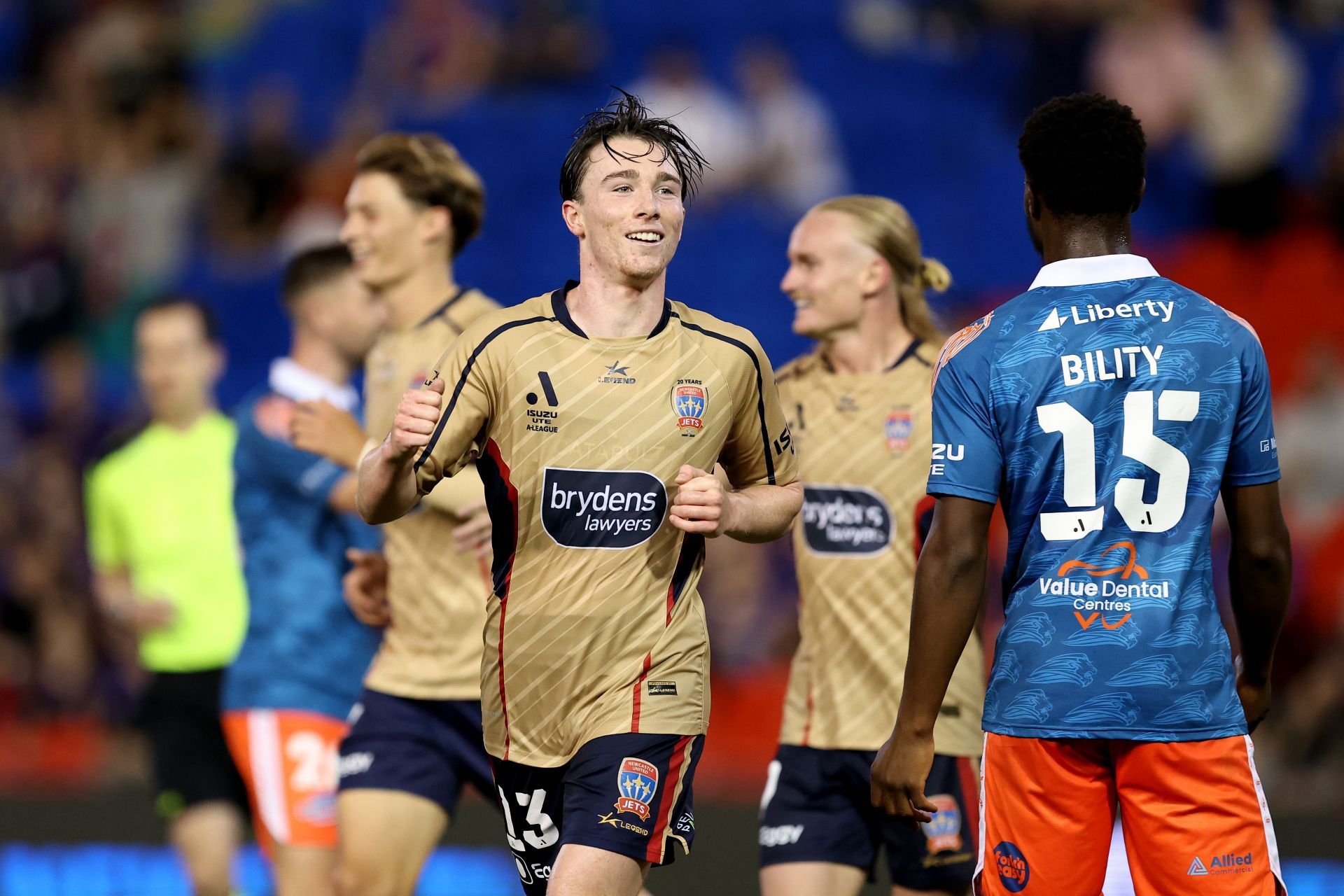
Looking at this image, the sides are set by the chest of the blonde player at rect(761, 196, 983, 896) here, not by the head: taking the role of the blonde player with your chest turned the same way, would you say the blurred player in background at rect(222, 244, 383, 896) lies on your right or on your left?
on your right

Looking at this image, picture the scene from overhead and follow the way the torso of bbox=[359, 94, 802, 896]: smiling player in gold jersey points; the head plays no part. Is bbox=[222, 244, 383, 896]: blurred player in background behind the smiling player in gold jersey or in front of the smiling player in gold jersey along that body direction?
behind

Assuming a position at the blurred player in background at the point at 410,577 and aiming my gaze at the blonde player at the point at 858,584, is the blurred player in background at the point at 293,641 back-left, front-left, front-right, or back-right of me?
back-left

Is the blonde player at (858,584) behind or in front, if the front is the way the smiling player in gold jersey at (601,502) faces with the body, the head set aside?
behind

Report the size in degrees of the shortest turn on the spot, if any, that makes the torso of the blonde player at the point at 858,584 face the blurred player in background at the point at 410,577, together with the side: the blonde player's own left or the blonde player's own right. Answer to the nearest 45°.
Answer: approximately 45° to the blonde player's own right

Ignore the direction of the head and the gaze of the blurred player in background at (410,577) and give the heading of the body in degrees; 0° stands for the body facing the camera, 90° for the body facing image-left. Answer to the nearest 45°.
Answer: approximately 45°

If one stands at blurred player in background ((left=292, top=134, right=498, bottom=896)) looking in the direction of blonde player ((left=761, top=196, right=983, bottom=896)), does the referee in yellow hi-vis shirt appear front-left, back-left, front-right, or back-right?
back-left

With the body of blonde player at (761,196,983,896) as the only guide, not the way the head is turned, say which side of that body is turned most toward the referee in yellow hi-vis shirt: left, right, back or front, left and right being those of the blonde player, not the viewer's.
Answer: right

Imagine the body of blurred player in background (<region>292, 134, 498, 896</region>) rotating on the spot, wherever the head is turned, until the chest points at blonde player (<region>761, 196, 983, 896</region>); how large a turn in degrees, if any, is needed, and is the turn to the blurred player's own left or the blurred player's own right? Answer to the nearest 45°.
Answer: approximately 135° to the blurred player's own left
